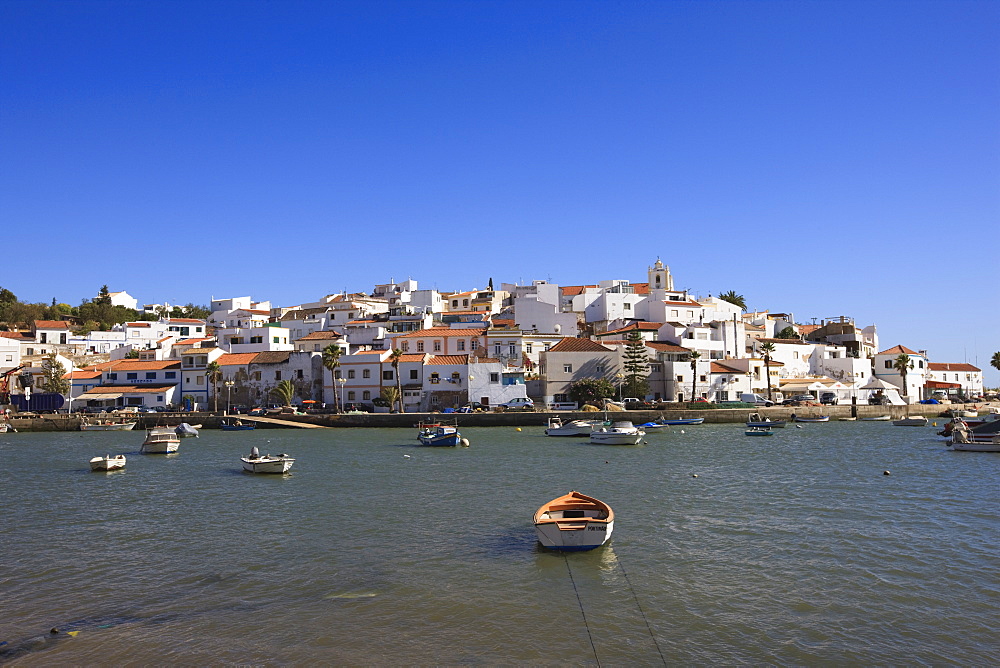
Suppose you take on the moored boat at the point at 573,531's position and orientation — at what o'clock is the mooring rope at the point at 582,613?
The mooring rope is roughly at 6 o'clock from the moored boat.

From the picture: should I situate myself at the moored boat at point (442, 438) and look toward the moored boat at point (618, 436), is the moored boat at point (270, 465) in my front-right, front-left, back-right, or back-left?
back-right

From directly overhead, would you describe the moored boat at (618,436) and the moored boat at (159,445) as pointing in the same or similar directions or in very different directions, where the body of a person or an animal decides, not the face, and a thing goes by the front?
same or similar directions

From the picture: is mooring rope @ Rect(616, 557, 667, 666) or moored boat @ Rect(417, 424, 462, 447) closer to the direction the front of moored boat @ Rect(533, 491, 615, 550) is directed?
the moored boat

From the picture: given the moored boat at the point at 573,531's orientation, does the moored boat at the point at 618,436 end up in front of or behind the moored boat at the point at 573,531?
in front

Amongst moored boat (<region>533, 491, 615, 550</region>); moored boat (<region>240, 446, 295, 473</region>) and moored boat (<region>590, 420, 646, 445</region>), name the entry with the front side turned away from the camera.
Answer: moored boat (<region>533, 491, 615, 550</region>)

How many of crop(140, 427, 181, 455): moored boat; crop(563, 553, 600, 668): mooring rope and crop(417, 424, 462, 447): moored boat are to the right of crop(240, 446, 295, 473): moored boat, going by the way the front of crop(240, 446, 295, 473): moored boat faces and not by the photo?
1

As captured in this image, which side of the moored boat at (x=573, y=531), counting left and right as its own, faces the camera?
back

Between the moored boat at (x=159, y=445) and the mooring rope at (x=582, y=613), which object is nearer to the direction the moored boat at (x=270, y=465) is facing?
the mooring rope

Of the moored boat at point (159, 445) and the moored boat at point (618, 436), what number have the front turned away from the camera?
0

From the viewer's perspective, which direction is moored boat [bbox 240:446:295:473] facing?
to the viewer's right
